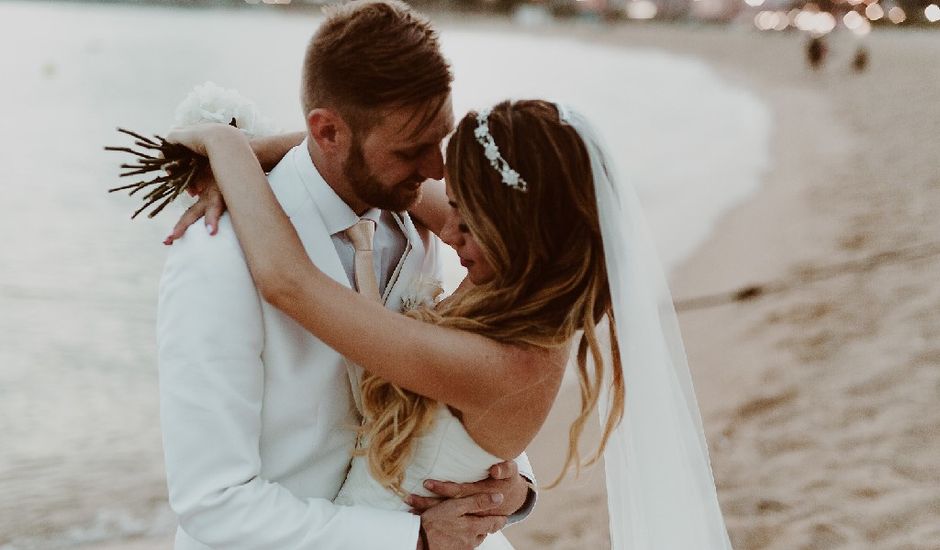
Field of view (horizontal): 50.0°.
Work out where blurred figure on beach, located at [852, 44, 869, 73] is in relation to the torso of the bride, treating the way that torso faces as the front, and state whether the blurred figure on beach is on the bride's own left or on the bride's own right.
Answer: on the bride's own right

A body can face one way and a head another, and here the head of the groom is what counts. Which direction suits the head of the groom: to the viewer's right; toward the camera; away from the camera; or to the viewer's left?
to the viewer's right

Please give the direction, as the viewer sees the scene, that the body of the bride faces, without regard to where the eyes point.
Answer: to the viewer's left

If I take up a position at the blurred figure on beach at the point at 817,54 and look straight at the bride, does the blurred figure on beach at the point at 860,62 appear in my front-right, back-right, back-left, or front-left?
front-left

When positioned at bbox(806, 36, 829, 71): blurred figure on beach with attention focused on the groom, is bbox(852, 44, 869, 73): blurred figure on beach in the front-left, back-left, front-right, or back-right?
front-left

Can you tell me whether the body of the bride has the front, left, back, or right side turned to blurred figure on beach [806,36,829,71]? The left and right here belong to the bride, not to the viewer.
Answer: right

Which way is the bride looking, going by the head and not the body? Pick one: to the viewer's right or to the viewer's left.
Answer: to the viewer's left
